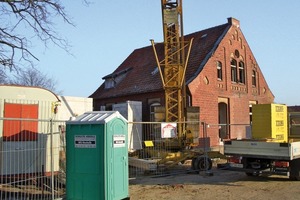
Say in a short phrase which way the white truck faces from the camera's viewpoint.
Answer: facing away from the viewer and to the right of the viewer

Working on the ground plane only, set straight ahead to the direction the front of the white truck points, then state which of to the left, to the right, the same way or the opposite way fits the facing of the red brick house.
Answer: to the right

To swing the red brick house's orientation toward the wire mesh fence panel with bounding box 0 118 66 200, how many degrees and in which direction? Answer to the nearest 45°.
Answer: approximately 45° to its right

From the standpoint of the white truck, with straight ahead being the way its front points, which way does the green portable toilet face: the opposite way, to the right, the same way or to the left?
to the right

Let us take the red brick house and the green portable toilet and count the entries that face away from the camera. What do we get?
0

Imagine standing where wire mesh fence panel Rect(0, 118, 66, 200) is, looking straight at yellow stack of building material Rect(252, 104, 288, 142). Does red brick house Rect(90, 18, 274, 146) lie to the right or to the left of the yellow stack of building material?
left

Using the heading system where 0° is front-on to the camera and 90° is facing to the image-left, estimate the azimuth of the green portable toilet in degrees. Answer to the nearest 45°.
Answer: approximately 315°

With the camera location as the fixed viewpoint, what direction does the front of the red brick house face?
facing the viewer and to the right of the viewer

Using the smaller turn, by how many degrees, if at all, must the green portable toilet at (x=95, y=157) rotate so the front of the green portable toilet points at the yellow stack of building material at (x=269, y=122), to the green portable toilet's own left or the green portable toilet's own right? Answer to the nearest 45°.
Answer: approximately 90° to the green portable toilet's own left

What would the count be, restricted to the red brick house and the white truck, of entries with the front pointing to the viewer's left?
0
